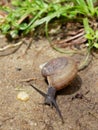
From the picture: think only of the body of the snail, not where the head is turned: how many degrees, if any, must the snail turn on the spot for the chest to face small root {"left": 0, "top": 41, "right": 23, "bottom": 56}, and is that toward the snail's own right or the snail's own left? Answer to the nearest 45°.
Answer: approximately 90° to the snail's own right

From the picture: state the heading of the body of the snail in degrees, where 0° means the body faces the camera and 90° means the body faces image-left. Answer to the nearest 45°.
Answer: approximately 45°

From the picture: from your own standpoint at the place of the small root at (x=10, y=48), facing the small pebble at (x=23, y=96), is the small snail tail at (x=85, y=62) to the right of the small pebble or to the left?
left
